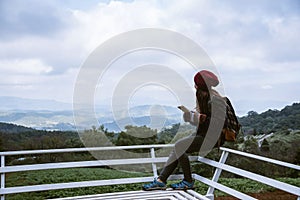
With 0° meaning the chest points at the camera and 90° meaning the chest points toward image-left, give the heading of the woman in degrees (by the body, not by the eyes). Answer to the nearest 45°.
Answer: approximately 90°
